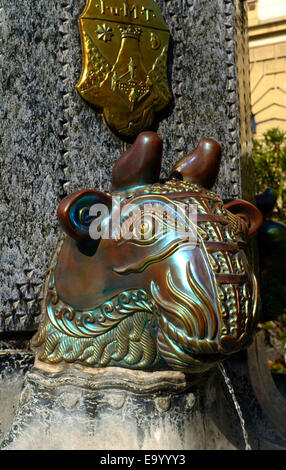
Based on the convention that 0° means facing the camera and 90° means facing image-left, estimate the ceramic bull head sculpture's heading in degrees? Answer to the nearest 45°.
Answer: approximately 315°
